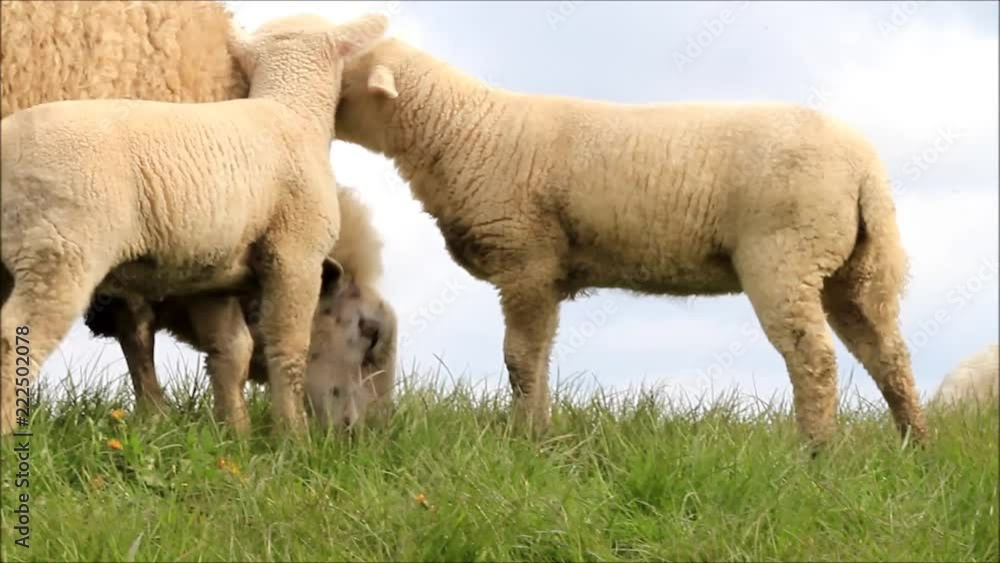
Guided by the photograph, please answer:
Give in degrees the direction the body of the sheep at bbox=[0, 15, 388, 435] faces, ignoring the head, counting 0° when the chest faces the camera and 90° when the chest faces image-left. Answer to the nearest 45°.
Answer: approximately 270°

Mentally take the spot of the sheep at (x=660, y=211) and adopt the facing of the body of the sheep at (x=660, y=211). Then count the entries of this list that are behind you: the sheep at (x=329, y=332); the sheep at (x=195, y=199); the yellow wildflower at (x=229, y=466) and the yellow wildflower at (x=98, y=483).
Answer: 0

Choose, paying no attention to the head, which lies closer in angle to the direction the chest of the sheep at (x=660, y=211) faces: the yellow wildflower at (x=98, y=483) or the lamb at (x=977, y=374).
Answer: the yellow wildflower

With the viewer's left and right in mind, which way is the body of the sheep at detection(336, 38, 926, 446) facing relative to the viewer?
facing to the left of the viewer

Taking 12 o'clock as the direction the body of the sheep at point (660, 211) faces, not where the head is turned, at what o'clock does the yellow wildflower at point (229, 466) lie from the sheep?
The yellow wildflower is roughly at 11 o'clock from the sheep.

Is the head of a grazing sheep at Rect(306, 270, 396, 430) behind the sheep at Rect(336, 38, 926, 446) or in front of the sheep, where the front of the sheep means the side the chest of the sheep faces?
in front

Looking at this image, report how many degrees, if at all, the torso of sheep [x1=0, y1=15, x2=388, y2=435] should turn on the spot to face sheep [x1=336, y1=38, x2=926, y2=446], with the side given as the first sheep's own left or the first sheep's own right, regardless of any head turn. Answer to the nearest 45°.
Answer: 0° — it already faces it

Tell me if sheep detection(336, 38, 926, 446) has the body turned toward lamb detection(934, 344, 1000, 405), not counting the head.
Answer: no

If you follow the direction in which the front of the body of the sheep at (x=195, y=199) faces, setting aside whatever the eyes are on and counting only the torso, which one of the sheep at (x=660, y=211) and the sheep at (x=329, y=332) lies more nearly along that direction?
the sheep at (x=660, y=211)

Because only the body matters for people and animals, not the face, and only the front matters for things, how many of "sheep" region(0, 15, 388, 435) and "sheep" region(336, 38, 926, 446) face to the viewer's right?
1

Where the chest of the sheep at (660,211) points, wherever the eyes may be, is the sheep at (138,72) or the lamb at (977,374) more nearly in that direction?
the sheep

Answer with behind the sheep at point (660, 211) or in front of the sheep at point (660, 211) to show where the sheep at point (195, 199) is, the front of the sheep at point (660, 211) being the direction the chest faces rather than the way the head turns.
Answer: in front

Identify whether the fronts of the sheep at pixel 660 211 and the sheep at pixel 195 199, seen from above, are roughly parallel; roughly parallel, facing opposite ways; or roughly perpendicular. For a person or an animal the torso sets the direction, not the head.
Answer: roughly parallel, facing opposite ways
